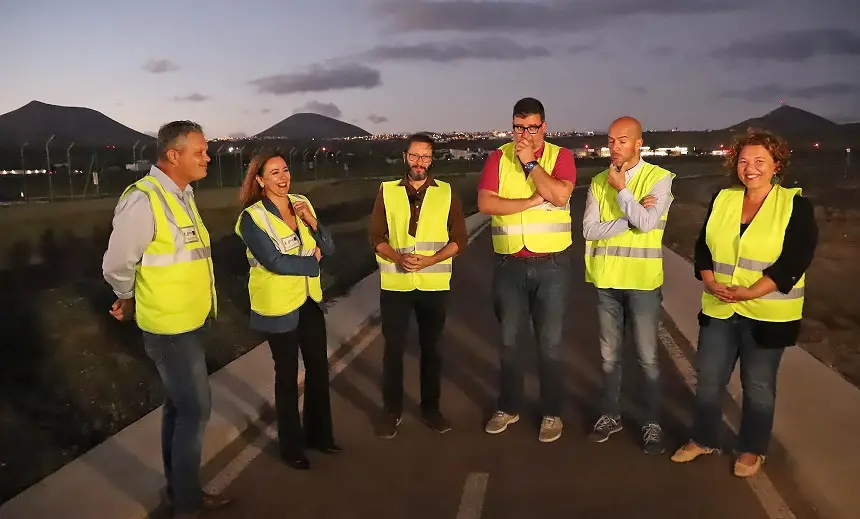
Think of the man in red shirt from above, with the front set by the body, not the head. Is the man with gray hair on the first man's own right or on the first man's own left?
on the first man's own right

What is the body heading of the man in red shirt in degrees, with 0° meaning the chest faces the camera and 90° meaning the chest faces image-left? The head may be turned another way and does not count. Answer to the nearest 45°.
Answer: approximately 0°

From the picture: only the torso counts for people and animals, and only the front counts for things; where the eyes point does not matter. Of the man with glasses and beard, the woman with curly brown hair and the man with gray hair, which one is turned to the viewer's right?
the man with gray hair

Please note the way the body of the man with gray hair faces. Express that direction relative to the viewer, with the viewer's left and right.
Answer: facing to the right of the viewer

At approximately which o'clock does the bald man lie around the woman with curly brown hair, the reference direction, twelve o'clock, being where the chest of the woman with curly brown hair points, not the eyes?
The bald man is roughly at 2 o'clock from the woman with curly brown hair.

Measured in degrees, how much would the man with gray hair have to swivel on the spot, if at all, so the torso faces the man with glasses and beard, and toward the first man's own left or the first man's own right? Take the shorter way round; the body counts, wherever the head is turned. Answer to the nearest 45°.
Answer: approximately 45° to the first man's own left

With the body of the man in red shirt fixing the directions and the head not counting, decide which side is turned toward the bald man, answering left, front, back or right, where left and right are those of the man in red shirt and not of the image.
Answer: left

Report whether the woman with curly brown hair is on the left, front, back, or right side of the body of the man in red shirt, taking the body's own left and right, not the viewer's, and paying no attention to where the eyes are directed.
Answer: left

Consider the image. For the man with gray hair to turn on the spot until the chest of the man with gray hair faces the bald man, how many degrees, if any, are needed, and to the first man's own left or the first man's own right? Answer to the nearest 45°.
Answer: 0° — they already face them

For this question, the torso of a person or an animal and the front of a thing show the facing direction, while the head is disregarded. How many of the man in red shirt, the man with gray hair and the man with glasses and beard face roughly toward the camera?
2
